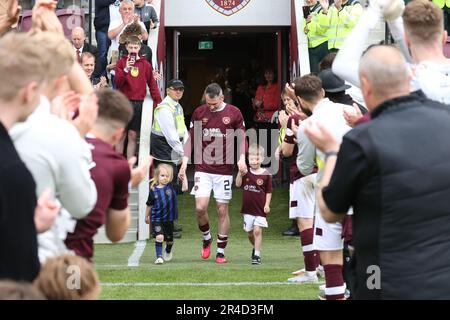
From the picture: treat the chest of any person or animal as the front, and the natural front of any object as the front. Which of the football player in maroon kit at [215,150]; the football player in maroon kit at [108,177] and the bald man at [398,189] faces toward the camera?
the football player in maroon kit at [215,150]

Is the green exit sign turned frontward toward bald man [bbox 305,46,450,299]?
yes

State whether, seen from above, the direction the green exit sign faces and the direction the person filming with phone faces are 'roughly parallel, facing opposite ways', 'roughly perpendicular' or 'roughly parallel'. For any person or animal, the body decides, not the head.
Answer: roughly parallel

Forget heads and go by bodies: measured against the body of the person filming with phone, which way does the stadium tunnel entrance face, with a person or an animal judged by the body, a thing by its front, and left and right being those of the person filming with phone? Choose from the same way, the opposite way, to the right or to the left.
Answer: the same way

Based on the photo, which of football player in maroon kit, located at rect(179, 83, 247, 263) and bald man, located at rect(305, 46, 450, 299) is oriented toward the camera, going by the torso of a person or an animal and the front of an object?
the football player in maroon kit

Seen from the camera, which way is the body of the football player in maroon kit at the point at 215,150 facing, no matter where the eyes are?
toward the camera

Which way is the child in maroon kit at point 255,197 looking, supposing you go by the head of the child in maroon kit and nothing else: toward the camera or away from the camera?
toward the camera

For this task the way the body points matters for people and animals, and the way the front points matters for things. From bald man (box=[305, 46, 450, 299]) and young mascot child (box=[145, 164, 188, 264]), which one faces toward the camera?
the young mascot child

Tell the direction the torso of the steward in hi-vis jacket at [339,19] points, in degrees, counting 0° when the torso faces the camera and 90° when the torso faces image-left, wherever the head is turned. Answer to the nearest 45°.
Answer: approximately 45°

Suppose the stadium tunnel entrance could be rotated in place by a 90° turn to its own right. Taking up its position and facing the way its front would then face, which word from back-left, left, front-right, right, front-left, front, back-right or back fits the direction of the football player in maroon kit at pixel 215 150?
left

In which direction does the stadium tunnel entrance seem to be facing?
toward the camera

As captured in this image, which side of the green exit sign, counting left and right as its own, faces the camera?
front

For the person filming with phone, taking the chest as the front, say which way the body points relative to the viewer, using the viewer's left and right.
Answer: facing the viewer

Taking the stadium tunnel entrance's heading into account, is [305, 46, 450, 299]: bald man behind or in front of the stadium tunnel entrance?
in front

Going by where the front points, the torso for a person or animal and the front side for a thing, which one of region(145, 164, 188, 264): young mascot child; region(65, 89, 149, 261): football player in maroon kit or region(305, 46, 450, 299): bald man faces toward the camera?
the young mascot child

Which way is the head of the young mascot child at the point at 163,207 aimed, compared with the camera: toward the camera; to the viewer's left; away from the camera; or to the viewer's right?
toward the camera
